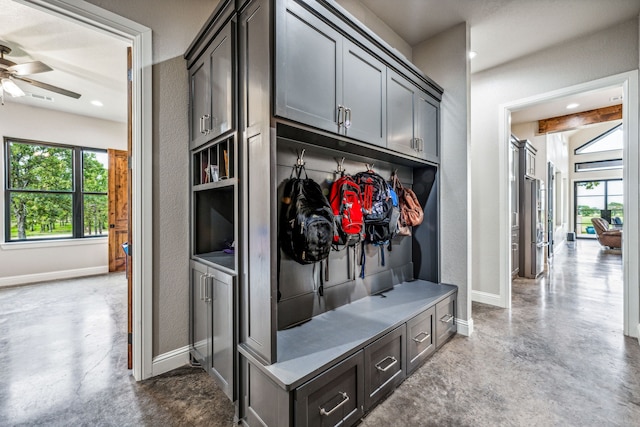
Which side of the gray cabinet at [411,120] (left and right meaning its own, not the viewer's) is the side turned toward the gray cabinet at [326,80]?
right

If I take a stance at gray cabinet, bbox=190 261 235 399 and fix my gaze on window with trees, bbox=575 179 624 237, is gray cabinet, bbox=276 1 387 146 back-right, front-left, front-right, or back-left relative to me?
front-right

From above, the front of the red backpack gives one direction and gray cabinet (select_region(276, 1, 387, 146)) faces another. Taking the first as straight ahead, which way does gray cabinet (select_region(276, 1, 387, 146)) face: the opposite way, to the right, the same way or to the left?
the same way

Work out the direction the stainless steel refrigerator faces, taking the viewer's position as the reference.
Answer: facing the viewer and to the right of the viewer

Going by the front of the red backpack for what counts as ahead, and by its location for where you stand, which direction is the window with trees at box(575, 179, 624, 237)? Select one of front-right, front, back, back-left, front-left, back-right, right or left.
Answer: left

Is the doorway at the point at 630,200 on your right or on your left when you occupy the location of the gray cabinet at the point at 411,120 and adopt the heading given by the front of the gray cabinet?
on your left

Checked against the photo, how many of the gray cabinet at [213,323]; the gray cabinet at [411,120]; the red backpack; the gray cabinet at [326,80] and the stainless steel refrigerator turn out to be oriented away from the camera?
0

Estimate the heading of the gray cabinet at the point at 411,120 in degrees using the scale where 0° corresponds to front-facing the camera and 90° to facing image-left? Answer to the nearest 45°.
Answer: approximately 315°

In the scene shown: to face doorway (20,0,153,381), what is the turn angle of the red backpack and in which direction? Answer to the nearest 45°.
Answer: approximately 135° to its right

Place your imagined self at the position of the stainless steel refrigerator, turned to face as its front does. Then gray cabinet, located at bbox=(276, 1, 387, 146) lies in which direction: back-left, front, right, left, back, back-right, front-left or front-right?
front-right

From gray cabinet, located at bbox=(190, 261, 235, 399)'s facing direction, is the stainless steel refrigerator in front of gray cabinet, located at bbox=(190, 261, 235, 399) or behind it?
behind

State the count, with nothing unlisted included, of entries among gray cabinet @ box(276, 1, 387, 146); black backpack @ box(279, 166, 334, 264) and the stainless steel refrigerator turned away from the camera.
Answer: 0

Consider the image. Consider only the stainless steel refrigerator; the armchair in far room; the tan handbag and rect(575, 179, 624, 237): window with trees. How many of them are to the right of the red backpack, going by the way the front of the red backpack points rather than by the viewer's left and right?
0

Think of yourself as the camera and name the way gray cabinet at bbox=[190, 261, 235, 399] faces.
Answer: facing the viewer and to the left of the viewer

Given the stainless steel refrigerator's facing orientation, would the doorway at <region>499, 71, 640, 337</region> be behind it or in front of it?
in front
